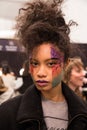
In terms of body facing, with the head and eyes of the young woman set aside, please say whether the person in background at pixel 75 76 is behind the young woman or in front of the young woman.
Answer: behind

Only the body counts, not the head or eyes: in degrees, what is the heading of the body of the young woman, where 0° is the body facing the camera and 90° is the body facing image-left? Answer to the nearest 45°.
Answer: approximately 0°
